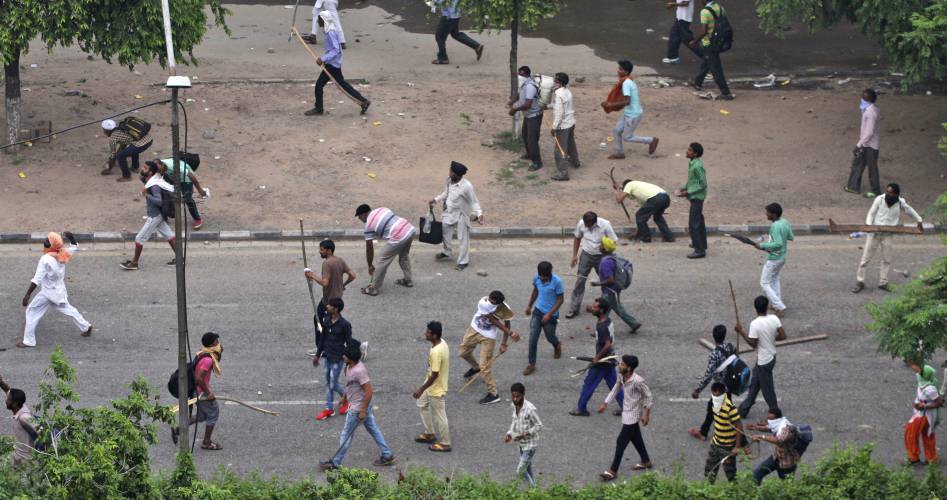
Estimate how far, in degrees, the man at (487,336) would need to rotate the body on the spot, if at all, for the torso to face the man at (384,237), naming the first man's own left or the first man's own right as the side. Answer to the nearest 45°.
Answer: approximately 90° to the first man's own right

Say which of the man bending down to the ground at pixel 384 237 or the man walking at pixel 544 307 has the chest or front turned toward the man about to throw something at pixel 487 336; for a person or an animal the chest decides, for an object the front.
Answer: the man walking at pixel 544 307

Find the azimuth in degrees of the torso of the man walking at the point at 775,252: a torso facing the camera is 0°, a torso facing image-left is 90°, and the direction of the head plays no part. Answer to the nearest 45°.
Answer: approximately 90°

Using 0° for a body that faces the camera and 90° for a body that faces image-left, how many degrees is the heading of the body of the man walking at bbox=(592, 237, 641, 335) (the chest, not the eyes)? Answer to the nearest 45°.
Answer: approximately 90°

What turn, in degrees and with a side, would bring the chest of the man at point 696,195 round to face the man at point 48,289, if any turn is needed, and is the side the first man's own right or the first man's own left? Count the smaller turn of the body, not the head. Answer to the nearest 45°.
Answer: approximately 45° to the first man's own left

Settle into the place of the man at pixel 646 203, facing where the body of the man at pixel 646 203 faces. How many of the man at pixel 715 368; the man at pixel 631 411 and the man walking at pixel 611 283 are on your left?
3

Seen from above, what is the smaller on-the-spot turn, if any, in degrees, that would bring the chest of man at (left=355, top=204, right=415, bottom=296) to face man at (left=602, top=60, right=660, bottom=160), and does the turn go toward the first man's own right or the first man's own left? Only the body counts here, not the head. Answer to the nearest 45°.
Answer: approximately 135° to the first man's own right

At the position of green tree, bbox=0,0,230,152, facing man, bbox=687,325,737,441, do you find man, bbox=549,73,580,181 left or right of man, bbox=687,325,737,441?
left

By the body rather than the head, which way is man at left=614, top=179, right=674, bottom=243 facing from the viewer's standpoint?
to the viewer's left

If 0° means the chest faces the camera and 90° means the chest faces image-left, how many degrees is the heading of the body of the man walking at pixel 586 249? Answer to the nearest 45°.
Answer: approximately 45°
